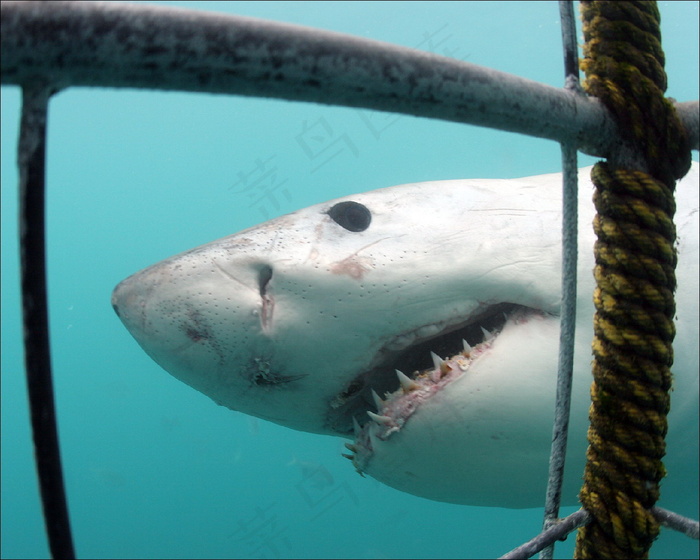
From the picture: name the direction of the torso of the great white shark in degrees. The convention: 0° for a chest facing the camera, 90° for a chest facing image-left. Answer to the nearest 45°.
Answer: approximately 90°
